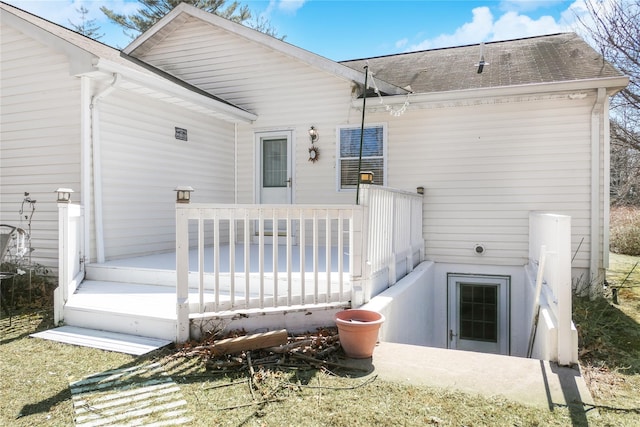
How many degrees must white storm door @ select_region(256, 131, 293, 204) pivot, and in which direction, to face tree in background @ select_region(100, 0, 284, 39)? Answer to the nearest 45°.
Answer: approximately 135° to its right

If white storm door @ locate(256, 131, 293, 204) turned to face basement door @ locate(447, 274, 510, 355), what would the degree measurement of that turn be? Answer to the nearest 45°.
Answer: approximately 45° to its left

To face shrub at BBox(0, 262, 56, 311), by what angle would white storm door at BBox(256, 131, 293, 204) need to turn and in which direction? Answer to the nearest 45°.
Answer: approximately 45° to its right

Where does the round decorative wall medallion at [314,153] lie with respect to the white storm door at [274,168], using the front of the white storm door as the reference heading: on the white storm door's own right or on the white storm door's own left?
on the white storm door's own left

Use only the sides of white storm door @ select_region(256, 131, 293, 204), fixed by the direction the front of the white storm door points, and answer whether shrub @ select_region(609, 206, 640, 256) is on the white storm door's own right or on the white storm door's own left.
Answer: on the white storm door's own left

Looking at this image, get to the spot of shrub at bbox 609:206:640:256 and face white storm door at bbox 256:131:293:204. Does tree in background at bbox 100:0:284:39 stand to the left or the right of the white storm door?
right

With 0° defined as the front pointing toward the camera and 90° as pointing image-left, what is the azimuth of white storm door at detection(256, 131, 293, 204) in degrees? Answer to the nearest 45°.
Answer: approximately 0°

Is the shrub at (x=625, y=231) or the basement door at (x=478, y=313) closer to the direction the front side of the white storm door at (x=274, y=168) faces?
the basement door

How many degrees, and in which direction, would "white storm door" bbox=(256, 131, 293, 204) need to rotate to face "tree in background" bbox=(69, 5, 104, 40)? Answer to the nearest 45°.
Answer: approximately 135° to its right

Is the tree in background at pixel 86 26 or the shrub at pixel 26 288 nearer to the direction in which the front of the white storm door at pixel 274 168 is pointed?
the shrub
